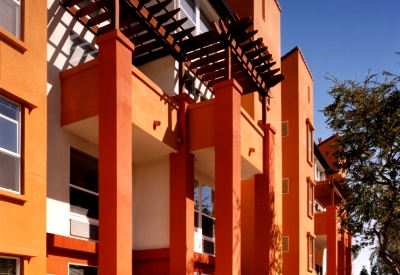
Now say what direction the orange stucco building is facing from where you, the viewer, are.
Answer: facing the viewer and to the right of the viewer

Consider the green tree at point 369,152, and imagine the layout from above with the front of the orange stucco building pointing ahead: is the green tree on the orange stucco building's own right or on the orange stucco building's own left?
on the orange stucco building's own left
